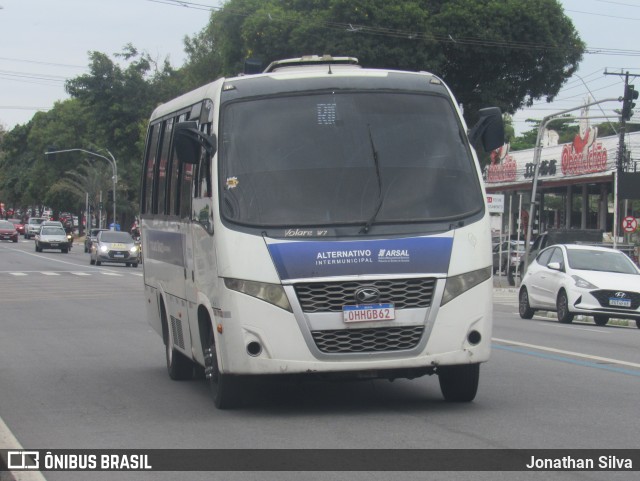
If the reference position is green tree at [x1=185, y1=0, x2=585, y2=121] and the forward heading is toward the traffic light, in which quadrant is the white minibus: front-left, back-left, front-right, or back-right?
front-right

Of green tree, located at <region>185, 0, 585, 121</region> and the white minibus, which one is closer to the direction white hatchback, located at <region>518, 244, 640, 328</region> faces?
the white minibus

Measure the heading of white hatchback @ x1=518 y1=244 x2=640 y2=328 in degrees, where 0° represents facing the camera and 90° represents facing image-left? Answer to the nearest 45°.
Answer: approximately 315°

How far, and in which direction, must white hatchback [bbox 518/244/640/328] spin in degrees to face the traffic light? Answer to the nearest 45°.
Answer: approximately 135° to its left

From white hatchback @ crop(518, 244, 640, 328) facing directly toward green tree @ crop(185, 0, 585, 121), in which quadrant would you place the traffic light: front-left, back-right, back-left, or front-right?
front-right

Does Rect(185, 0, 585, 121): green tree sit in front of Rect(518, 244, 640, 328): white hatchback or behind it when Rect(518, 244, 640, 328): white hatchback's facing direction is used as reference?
behind

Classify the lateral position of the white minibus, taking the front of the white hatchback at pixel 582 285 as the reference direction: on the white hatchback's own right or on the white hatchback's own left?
on the white hatchback's own right
